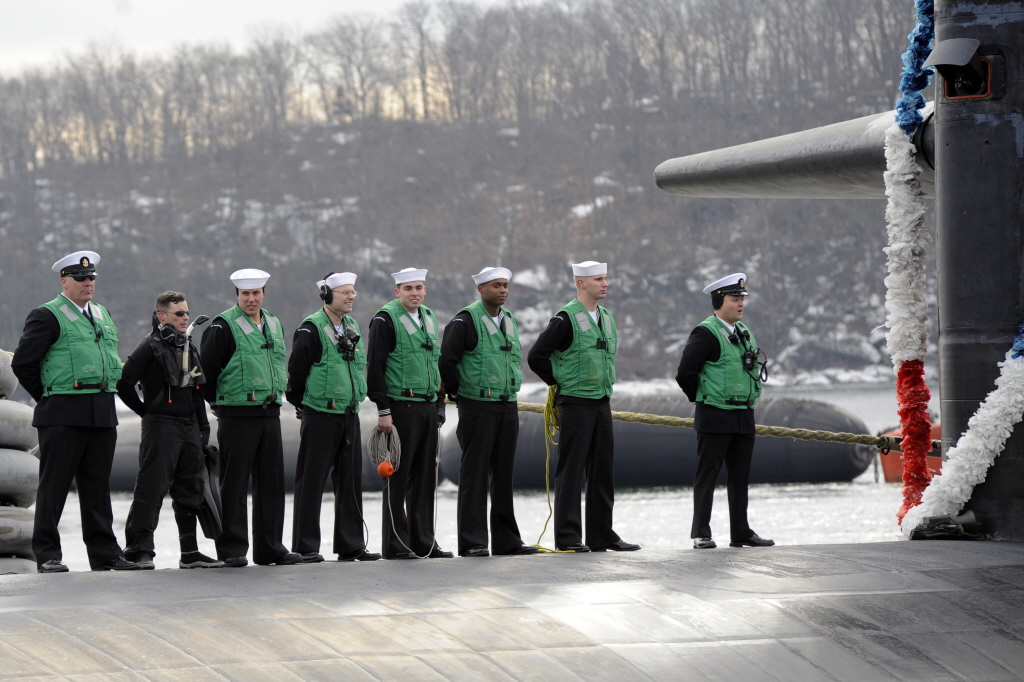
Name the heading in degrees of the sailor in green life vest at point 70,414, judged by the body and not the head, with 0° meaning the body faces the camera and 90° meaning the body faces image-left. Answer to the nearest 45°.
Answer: approximately 315°

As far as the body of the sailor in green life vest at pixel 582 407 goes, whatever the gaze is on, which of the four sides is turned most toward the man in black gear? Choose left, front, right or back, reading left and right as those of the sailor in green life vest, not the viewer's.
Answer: right

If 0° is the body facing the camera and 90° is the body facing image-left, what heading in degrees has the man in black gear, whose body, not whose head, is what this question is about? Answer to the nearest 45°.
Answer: approximately 315°

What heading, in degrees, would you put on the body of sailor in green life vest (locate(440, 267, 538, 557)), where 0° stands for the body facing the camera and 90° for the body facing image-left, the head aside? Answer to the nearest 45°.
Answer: approximately 315°

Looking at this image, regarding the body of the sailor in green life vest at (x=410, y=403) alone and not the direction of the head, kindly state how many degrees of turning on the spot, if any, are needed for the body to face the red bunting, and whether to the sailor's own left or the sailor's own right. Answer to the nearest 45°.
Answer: approximately 45° to the sailor's own left
